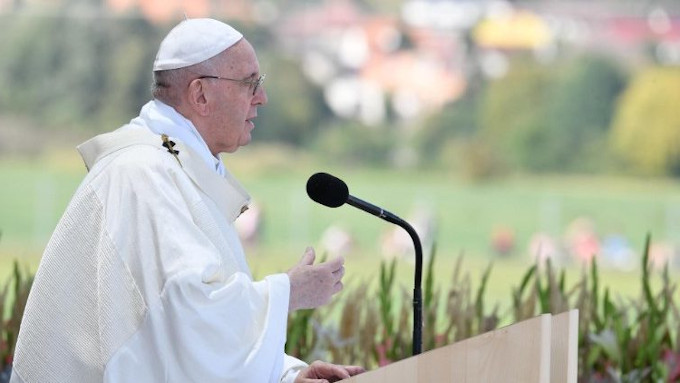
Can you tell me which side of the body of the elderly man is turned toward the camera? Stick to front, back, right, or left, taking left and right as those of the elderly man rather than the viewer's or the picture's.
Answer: right

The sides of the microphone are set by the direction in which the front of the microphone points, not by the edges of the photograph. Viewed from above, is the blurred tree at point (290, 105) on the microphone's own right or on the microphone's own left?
on the microphone's own right

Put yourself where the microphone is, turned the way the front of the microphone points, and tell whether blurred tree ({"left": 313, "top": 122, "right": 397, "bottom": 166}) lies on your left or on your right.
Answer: on your right

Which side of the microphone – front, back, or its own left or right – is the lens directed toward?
left

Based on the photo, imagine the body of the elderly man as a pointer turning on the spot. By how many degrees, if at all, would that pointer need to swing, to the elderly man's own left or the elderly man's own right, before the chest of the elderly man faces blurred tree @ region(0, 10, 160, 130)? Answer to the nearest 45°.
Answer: approximately 90° to the elderly man's own left

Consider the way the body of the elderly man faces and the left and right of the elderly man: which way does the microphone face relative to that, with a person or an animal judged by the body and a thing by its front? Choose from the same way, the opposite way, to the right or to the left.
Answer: the opposite way

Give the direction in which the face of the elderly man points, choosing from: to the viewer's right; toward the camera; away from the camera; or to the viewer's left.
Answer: to the viewer's right

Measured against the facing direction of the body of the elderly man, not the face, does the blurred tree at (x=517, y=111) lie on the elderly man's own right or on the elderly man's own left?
on the elderly man's own left
